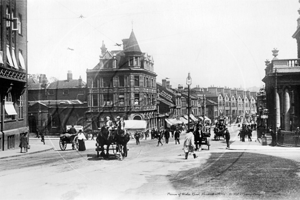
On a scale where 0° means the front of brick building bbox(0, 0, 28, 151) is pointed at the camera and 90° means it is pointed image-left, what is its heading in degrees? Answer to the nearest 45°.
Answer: approximately 315°

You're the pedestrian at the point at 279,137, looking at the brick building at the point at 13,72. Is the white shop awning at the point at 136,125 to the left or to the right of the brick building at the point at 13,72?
right

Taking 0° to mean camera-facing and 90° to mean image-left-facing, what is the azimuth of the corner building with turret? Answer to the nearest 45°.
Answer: approximately 0°

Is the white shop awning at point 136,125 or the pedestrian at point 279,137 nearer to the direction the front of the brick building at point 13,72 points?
the pedestrian

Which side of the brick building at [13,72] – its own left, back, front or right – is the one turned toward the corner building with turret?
left

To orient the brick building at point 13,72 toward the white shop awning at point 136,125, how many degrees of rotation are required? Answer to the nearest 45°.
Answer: approximately 90° to its left

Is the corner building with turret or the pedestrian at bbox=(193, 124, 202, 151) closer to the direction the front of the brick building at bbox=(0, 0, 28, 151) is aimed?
the pedestrian
